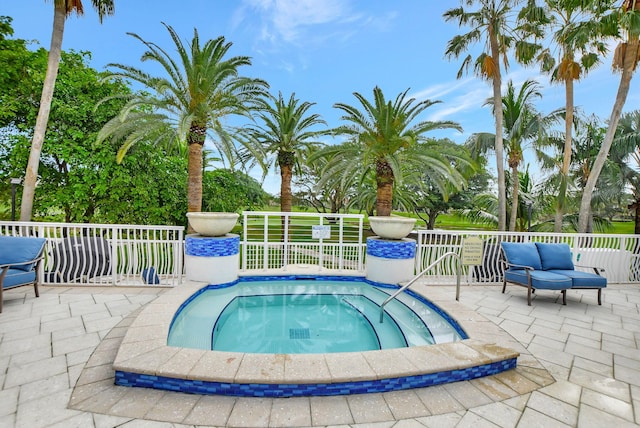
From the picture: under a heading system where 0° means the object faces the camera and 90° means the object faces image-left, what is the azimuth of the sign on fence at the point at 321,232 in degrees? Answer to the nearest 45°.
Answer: approximately 0°

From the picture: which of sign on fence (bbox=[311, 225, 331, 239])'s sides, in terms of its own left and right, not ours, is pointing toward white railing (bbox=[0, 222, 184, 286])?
right

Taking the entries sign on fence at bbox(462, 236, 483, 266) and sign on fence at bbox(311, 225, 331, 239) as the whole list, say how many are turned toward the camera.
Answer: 2

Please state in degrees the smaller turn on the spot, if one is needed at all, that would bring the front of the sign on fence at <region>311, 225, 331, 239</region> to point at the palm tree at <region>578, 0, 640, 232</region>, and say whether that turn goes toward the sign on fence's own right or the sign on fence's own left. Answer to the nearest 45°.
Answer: approximately 90° to the sign on fence's own left

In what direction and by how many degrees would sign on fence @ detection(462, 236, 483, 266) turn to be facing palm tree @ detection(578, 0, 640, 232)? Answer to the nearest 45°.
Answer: approximately 135° to its left

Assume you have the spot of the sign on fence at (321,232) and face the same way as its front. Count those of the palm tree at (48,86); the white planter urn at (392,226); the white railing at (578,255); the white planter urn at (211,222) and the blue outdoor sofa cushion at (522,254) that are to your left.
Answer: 3

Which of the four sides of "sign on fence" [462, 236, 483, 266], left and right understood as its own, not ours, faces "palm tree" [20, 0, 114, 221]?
right

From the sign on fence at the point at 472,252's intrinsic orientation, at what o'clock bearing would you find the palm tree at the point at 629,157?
The palm tree is roughly at 7 o'clock from the sign on fence.

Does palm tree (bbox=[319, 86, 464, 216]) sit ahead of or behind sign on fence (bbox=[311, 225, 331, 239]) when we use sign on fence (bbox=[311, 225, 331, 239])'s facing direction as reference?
behind

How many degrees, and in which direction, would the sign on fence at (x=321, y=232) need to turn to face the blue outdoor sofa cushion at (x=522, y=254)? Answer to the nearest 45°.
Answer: approximately 90° to its left

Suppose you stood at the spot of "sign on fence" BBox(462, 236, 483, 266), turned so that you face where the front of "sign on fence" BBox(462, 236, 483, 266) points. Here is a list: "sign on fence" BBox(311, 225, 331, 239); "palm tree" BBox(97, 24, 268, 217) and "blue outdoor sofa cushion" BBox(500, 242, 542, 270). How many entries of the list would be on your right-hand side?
2

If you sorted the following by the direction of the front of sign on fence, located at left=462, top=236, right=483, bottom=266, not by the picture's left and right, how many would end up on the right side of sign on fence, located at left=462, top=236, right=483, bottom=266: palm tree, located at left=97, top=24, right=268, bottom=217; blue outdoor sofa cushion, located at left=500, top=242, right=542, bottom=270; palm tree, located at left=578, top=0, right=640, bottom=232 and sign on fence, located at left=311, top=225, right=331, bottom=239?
2

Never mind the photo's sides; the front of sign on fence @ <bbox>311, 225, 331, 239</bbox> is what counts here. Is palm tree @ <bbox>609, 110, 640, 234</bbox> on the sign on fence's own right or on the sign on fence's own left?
on the sign on fence's own left

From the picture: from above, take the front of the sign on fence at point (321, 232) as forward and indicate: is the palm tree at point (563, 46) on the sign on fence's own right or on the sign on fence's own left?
on the sign on fence's own left
